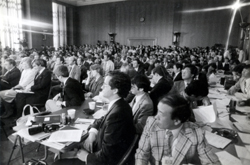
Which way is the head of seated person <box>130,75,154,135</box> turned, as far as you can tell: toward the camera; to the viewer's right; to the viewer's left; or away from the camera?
to the viewer's left

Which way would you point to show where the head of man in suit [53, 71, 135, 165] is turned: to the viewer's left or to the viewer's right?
to the viewer's left

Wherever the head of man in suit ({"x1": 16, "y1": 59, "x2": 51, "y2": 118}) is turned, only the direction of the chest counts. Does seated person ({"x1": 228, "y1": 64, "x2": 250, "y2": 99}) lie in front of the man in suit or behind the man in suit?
behind

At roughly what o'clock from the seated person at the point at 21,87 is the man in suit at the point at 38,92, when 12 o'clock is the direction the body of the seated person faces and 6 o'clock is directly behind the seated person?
The man in suit is roughly at 8 o'clock from the seated person.

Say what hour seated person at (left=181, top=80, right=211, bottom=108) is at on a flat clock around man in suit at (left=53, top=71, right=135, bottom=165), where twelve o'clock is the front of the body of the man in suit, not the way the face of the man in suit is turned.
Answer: The seated person is roughly at 5 o'clock from the man in suit.

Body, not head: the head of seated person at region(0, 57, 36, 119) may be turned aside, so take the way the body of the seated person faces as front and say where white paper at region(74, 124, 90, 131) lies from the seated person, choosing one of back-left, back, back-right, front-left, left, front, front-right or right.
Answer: left

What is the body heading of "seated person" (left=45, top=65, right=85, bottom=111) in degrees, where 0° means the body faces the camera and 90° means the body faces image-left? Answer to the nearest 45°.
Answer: approximately 90°

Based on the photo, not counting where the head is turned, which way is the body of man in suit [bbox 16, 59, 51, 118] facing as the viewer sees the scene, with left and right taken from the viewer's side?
facing to the left of the viewer

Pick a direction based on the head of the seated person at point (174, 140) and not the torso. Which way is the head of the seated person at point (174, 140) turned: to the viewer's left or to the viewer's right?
to the viewer's left

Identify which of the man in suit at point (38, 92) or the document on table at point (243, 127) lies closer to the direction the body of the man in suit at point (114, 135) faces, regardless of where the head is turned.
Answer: the man in suit

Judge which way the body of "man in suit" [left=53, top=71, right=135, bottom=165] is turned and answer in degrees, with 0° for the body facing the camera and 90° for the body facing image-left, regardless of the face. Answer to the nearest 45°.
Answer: approximately 90°

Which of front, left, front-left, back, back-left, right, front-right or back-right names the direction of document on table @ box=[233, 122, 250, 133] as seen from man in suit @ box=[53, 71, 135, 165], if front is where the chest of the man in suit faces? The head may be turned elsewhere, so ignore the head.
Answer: back
